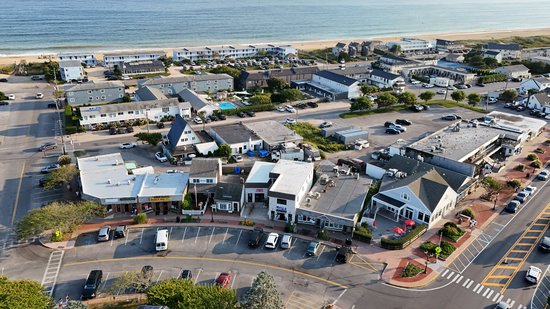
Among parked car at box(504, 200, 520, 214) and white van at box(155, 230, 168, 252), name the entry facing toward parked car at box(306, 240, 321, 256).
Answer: parked car at box(504, 200, 520, 214)

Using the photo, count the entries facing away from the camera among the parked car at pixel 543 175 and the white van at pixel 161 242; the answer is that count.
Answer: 1

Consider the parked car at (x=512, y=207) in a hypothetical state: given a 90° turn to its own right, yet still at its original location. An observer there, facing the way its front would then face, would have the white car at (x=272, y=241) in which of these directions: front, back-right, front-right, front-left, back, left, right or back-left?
left

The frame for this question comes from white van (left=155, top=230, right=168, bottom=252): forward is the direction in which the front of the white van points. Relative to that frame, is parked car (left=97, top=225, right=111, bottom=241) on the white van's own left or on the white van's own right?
on the white van's own left

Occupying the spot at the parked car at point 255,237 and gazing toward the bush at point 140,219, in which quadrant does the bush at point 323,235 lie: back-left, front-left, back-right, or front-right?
back-right

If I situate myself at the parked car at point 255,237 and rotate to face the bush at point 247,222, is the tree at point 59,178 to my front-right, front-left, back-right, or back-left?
front-left

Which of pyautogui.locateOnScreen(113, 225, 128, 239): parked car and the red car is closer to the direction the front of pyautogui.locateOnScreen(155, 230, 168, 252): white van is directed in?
the parked car

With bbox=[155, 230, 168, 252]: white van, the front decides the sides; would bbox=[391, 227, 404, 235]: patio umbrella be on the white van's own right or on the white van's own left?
on the white van's own right

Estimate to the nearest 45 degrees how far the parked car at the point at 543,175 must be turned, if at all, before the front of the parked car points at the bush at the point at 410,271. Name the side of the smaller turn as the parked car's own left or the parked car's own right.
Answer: approximately 45° to the parked car's own left

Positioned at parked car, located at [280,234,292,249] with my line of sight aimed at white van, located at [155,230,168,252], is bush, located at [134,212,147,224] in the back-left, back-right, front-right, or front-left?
front-right

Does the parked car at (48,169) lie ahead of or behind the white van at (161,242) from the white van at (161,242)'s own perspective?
ahead

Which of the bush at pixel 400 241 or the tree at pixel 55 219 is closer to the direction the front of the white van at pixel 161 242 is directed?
the tree

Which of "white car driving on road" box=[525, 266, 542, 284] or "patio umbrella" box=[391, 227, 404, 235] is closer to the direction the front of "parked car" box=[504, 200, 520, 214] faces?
the patio umbrella

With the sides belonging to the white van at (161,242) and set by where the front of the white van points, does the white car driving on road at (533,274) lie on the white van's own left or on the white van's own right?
on the white van's own right

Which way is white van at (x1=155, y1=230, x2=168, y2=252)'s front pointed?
away from the camera
